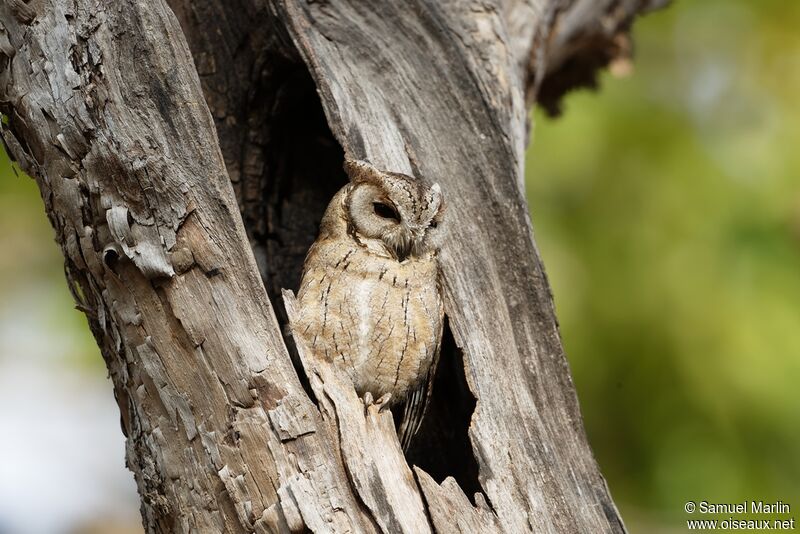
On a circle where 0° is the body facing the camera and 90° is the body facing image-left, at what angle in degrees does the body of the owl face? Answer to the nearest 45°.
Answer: approximately 0°
